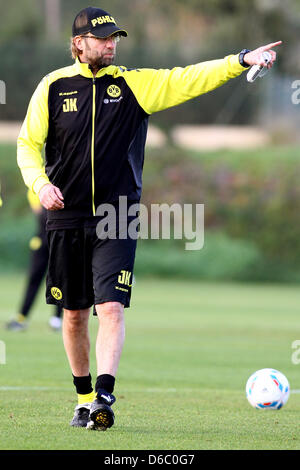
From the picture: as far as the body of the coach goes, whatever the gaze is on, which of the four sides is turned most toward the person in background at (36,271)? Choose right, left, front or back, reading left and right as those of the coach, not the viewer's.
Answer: back

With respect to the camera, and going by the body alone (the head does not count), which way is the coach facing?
toward the camera

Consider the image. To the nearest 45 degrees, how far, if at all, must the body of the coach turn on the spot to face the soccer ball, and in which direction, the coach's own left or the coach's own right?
approximately 135° to the coach's own left

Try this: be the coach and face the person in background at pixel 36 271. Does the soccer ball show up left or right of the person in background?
right
